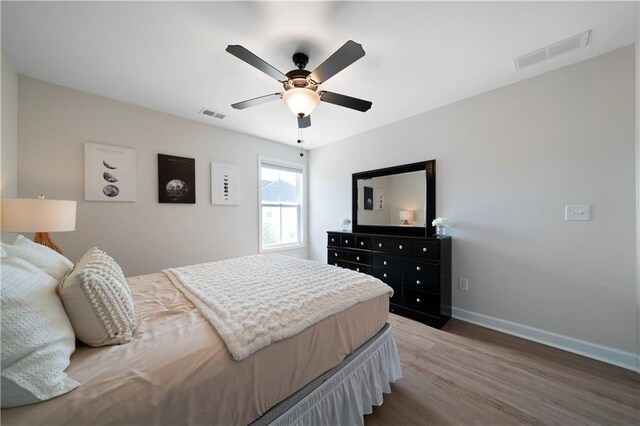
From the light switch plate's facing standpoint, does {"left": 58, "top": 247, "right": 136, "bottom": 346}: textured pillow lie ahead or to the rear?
ahead

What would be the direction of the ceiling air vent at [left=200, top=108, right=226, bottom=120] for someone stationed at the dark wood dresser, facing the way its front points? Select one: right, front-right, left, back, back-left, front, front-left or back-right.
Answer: front-right

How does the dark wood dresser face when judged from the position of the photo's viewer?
facing the viewer and to the left of the viewer

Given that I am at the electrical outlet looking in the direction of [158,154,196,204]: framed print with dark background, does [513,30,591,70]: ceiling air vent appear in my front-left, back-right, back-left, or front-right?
back-left

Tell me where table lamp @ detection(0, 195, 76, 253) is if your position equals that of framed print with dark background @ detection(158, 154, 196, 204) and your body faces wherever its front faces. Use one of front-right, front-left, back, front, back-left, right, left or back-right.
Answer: front-right

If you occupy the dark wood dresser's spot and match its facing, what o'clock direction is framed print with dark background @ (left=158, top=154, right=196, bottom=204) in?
The framed print with dark background is roughly at 1 o'clock from the dark wood dresser.

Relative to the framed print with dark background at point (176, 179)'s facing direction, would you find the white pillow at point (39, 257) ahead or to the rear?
ahead

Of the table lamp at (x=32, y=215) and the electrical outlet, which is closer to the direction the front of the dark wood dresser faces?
the table lamp

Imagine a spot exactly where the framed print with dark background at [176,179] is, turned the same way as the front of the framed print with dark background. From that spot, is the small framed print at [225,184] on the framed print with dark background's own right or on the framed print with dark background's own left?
on the framed print with dark background's own left

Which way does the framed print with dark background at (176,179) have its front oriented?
toward the camera
